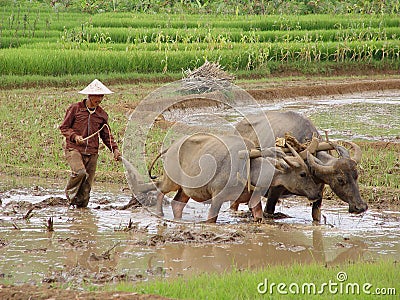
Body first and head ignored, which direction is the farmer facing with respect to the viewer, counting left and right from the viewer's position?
facing the viewer and to the right of the viewer

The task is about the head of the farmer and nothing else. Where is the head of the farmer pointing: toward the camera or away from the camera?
toward the camera

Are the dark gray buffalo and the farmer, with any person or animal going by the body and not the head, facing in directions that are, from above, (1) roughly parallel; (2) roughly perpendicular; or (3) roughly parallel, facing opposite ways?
roughly parallel

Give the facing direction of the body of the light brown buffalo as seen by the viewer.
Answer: to the viewer's right

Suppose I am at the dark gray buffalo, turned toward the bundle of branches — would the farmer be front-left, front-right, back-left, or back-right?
front-left

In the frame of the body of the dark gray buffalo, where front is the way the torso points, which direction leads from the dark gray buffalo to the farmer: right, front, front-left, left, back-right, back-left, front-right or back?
back-right

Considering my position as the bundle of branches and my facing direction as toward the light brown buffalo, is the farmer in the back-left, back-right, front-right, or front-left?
front-right

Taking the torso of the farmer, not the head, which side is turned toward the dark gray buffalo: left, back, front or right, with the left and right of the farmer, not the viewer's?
front

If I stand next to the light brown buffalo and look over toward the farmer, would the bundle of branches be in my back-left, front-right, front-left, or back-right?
front-right

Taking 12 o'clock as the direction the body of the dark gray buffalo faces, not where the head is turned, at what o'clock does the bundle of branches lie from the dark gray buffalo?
The bundle of branches is roughly at 7 o'clock from the dark gray buffalo.

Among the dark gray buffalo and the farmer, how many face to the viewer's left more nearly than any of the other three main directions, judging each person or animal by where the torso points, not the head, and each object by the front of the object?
0

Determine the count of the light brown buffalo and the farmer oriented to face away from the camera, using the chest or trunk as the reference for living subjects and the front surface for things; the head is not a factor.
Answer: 0

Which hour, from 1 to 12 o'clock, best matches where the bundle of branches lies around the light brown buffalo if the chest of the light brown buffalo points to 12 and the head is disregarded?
The bundle of branches is roughly at 9 o'clock from the light brown buffalo.

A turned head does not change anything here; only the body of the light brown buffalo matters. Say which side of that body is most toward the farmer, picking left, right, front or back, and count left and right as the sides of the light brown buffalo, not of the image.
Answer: back

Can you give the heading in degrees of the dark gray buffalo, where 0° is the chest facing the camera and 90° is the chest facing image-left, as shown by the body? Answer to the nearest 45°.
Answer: approximately 315°

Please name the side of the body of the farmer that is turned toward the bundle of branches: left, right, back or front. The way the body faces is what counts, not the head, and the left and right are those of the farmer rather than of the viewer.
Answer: left
